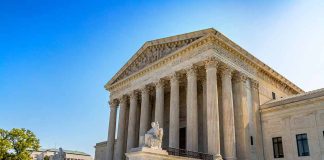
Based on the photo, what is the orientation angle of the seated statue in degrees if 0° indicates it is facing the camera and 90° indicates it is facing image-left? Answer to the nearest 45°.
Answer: approximately 45°

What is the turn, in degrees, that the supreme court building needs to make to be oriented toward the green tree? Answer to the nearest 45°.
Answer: approximately 90° to its right

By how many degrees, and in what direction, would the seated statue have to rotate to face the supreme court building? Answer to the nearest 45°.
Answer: approximately 180°

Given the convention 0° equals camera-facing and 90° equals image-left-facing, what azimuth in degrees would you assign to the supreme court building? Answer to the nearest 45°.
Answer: approximately 45°

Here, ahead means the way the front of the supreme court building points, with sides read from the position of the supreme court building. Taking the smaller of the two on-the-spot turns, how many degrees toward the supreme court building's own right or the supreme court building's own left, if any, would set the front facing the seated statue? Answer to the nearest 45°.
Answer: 0° — it already faces it

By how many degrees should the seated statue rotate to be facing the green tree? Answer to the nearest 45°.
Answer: approximately 90° to its right
